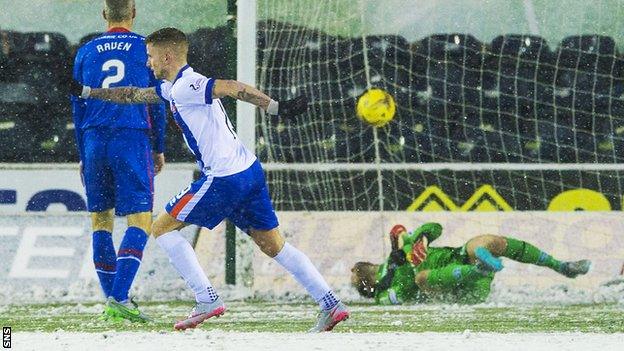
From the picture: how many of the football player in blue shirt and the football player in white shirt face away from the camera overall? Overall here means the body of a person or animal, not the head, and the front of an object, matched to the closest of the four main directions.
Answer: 1

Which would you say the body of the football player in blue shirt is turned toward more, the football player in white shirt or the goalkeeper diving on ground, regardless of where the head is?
the goalkeeper diving on ground

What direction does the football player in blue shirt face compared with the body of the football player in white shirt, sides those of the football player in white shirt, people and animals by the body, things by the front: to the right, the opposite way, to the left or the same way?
to the right

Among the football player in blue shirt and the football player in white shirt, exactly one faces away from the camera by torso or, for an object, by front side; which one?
the football player in blue shirt

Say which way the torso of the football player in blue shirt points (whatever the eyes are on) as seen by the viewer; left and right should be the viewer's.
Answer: facing away from the viewer

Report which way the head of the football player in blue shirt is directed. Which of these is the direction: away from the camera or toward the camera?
away from the camera

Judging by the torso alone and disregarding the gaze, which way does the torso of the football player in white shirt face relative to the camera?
to the viewer's left
